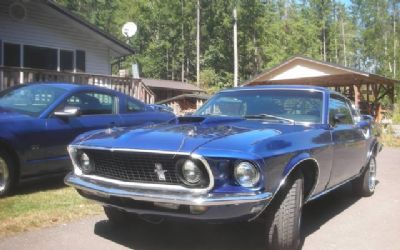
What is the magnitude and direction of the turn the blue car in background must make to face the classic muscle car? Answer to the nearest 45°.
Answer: approximately 90° to its left

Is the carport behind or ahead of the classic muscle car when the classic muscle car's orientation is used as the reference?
behind

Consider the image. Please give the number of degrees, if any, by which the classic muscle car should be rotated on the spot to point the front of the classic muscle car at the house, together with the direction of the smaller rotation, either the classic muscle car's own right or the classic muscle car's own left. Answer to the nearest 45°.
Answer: approximately 90° to the classic muscle car's own right

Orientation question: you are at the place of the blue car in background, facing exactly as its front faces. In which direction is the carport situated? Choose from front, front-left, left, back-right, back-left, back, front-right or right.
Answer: back

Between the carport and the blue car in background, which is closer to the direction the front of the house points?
the blue car in background

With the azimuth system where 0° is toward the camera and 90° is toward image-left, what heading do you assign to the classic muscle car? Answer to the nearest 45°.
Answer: approximately 45°

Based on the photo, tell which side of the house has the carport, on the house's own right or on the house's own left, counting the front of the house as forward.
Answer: on the house's own left

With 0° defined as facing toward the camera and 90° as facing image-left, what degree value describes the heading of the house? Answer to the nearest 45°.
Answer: approximately 0°

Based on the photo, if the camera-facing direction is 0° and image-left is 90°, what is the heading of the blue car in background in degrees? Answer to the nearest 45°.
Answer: approximately 45°
